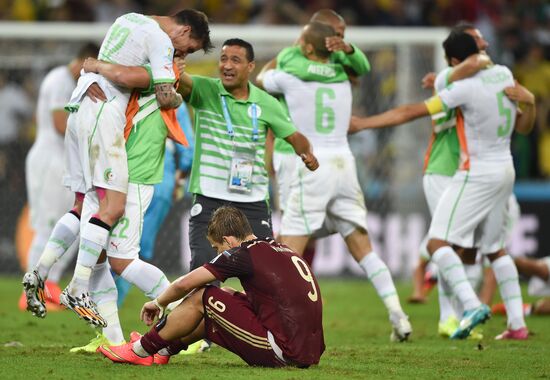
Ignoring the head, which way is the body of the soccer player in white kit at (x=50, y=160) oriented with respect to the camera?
to the viewer's right

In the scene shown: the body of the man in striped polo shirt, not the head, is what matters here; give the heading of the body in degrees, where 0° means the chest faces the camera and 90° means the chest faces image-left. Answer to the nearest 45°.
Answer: approximately 0°

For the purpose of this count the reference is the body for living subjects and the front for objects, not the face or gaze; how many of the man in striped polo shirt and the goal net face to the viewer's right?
0

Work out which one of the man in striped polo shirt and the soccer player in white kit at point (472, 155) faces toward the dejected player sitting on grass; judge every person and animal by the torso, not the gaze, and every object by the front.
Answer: the man in striped polo shirt

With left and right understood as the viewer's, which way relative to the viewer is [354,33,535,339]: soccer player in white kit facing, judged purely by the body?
facing away from the viewer and to the left of the viewer

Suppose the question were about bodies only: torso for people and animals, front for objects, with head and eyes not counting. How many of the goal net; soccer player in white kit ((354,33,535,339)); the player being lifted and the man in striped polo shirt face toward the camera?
2

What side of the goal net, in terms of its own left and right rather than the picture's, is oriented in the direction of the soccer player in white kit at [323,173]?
front

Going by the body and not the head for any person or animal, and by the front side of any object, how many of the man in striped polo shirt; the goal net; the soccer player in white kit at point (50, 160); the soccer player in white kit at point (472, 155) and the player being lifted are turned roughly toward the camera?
2

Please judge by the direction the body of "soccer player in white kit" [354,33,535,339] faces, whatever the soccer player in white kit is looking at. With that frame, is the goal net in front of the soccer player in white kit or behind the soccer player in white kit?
in front
